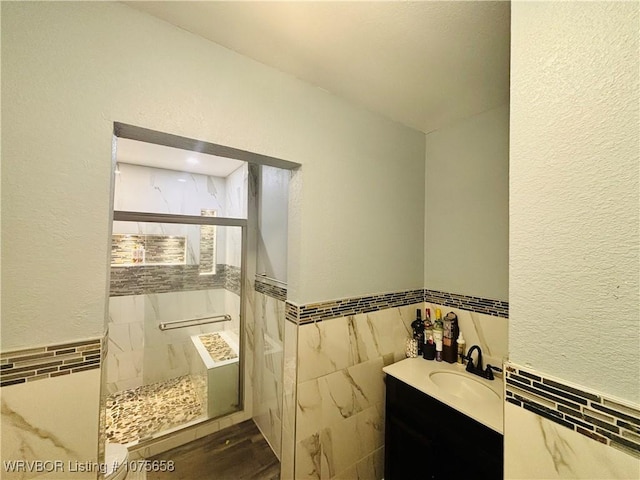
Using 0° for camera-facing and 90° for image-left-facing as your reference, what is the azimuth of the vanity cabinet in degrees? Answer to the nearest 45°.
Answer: approximately 45°

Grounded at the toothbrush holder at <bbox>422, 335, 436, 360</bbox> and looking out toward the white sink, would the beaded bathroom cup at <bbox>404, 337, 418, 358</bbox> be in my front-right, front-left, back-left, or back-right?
back-right
